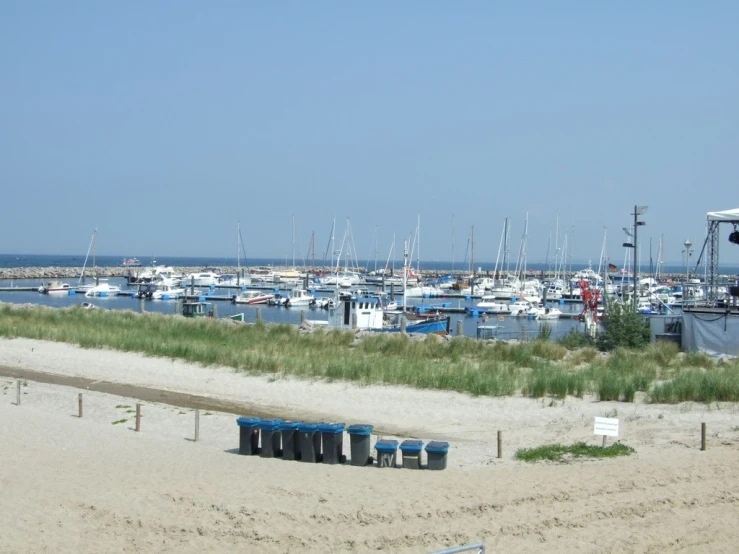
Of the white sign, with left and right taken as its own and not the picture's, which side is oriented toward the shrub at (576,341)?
back

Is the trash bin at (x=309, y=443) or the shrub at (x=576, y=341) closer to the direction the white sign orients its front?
the trash bin

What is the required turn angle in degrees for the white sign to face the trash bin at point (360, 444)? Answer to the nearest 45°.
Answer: approximately 90° to its right

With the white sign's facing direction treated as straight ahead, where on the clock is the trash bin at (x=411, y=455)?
The trash bin is roughly at 2 o'clock from the white sign.

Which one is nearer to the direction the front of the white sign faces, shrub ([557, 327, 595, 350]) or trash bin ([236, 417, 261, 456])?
the trash bin

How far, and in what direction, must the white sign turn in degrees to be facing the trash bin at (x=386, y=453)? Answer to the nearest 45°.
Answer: approximately 45° to its right

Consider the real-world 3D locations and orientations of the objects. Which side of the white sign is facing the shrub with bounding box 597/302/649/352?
back

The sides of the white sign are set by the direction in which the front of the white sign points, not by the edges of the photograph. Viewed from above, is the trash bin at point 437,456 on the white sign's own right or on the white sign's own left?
on the white sign's own right

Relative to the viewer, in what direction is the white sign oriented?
toward the camera

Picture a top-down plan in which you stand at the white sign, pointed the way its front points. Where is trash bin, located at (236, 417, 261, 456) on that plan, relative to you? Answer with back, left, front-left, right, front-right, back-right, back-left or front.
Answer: right

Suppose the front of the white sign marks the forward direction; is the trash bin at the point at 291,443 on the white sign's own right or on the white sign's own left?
on the white sign's own right

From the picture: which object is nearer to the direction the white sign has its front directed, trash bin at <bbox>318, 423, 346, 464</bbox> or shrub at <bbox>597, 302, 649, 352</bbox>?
the trash bin

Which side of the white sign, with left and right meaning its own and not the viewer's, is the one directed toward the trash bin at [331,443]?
right
